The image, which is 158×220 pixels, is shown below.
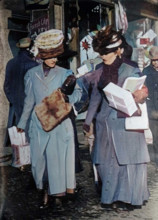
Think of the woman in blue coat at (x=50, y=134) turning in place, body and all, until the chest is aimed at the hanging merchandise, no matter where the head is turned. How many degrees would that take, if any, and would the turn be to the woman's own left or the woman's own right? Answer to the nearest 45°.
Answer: approximately 135° to the woman's own left

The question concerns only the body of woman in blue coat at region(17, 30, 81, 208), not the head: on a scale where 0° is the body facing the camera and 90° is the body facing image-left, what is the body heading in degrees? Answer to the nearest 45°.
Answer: approximately 0°
